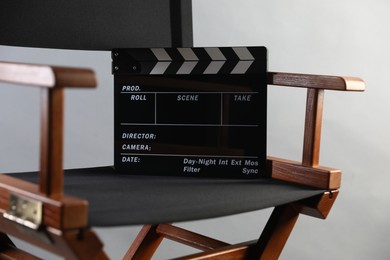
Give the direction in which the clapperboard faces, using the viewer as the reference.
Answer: facing the viewer
